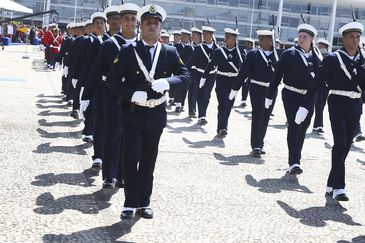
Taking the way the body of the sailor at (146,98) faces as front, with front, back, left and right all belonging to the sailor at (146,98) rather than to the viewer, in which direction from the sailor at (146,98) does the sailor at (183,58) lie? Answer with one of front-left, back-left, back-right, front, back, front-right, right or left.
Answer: back

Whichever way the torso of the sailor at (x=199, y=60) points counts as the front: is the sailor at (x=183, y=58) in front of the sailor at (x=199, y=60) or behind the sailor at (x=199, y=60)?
behind

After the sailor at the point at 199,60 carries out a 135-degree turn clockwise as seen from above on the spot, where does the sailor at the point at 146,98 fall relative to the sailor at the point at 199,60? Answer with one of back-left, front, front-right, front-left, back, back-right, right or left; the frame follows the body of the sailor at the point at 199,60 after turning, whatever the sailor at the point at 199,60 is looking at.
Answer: back-left

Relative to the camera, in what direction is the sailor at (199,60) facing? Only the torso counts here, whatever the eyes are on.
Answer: toward the camera

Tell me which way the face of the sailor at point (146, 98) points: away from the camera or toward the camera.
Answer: toward the camera

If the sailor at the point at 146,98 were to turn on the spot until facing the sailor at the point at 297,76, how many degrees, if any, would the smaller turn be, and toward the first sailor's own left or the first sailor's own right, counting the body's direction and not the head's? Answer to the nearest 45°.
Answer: approximately 135° to the first sailor's own left

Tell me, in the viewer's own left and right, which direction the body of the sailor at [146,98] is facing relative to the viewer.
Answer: facing the viewer
